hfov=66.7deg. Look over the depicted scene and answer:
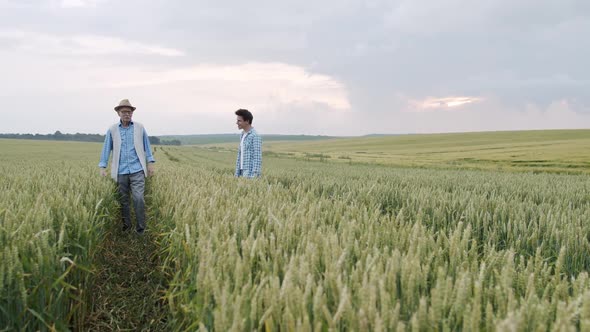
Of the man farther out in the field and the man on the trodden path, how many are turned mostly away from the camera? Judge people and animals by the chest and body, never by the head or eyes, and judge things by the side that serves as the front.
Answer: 0
